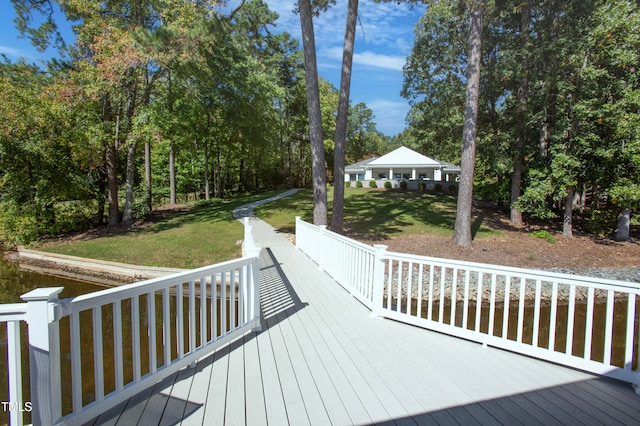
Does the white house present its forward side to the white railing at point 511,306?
yes

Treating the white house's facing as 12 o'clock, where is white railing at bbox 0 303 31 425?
The white railing is roughly at 12 o'clock from the white house.

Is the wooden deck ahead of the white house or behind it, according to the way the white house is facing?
ahead

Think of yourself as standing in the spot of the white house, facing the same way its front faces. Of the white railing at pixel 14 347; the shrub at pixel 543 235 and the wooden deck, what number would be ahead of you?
3

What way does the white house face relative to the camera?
toward the camera

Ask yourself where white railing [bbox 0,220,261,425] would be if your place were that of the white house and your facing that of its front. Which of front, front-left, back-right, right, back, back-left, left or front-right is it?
front

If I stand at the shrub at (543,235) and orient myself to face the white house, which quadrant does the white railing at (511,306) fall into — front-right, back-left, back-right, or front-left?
back-left

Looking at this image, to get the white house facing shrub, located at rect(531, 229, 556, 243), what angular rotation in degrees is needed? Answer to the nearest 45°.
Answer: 0° — it already faces it
